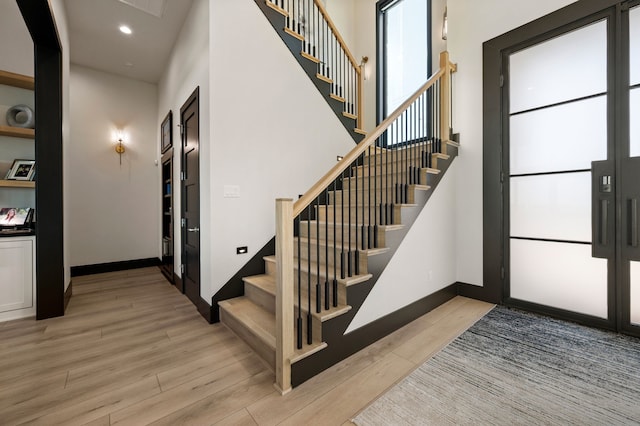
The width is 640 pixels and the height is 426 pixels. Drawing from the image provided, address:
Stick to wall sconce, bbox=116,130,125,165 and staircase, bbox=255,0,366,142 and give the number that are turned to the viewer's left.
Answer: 0

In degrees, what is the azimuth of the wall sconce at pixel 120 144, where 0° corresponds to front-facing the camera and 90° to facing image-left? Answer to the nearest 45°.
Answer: approximately 0°

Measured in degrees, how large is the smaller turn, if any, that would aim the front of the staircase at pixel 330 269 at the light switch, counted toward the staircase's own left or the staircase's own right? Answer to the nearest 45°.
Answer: approximately 90° to the staircase's own right

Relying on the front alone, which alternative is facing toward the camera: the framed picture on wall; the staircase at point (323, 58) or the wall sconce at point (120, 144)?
the wall sconce

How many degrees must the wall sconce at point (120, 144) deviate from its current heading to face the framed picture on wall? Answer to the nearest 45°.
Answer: approximately 45° to its left

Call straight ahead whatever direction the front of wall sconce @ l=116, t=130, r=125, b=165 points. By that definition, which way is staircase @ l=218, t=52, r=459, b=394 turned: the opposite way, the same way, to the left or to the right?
to the right

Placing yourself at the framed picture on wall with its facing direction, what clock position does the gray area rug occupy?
The gray area rug is roughly at 8 o'clock from the framed picture on wall.

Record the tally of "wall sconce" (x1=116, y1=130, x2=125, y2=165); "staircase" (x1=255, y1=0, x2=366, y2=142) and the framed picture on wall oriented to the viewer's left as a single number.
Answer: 1

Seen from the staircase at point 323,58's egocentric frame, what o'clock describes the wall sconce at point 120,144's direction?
The wall sconce is roughly at 8 o'clock from the staircase.

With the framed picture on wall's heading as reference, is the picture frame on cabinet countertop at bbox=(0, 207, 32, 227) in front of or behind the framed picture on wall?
in front

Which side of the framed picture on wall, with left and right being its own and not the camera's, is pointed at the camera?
left

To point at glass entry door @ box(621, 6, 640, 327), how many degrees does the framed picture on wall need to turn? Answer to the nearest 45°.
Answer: approximately 135° to its left

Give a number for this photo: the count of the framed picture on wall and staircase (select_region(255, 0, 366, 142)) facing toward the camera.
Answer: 0

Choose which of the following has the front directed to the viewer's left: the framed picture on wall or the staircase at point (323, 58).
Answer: the framed picture on wall

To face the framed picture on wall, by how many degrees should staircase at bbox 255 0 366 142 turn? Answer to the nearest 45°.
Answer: approximately 135° to its left

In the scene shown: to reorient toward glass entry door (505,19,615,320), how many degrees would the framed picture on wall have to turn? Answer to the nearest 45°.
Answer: approximately 135° to its left
